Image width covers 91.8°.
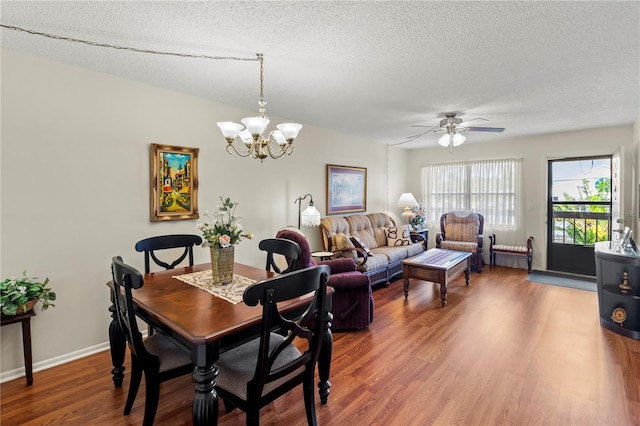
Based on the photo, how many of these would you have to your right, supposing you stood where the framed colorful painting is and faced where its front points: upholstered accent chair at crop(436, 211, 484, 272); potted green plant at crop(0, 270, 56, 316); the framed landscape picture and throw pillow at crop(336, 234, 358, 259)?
1

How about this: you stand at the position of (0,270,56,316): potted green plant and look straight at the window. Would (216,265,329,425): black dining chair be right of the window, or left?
right

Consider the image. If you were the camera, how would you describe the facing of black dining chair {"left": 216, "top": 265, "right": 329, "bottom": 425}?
facing away from the viewer and to the left of the viewer

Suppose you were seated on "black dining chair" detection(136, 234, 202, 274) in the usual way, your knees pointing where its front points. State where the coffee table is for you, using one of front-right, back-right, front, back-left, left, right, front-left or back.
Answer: front-left

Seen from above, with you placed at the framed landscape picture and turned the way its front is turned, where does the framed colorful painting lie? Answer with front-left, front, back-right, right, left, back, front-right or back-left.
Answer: right

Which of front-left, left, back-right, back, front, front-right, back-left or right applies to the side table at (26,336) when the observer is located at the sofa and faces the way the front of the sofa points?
right
